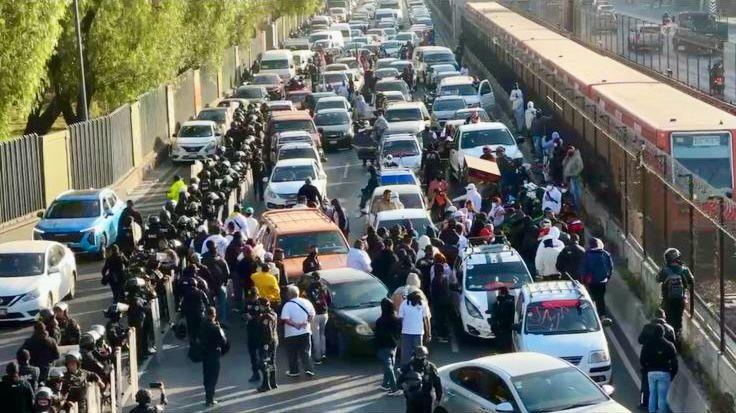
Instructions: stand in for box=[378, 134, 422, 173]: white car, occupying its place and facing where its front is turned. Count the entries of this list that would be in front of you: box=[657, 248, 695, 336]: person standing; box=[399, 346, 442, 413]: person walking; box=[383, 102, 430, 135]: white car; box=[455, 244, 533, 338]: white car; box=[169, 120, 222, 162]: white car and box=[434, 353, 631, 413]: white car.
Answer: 4

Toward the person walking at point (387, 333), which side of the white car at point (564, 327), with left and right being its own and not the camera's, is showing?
right

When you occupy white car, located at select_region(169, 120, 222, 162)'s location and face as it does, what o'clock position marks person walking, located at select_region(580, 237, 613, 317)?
The person walking is roughly at 10 o'clock from the white car.

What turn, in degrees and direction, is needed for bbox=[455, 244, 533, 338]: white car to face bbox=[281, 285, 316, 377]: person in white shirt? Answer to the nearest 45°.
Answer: approximately 45° to its right

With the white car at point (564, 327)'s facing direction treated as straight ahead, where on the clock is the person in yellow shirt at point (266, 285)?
The person in yellow shirt is roughly at 4 o'clock from the white car.

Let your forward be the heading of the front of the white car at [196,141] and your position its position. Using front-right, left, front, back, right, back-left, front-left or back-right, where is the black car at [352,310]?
front-left

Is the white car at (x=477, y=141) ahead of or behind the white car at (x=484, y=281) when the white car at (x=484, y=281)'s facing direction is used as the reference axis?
behind

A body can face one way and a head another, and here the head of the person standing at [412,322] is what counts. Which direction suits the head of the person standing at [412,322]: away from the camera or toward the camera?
away from the camera

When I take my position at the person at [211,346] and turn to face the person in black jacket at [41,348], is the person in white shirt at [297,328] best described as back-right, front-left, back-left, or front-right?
back-right
